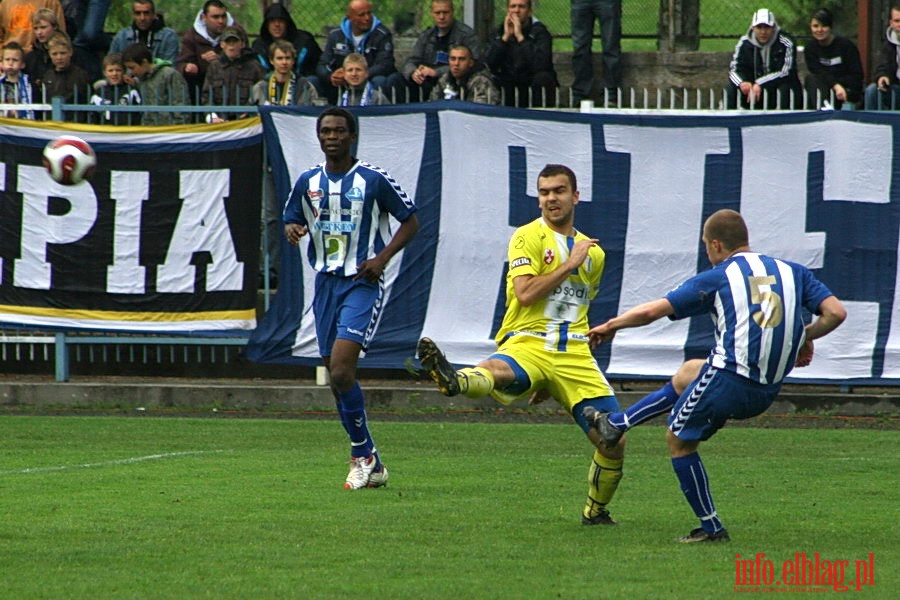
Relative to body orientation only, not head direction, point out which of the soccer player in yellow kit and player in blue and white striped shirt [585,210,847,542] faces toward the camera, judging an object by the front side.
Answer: the soccer player in yellow kit

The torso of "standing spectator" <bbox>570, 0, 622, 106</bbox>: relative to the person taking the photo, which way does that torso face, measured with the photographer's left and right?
facing the viewer

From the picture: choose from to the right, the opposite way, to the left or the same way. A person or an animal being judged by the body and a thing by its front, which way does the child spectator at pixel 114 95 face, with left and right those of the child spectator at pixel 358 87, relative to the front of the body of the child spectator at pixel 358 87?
the same way

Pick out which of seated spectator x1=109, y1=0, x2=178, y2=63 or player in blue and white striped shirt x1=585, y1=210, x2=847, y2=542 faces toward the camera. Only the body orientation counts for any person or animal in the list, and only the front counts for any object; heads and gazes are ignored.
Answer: the seated spectator

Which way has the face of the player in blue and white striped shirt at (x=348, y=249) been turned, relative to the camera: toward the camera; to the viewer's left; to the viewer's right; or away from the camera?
toward the camera

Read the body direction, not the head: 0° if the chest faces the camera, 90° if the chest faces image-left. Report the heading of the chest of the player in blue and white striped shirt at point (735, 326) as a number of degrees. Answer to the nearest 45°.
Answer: approximately 135°

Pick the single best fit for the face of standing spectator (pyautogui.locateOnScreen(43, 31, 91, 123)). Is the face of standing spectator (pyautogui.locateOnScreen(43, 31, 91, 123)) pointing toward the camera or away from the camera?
toward the camera

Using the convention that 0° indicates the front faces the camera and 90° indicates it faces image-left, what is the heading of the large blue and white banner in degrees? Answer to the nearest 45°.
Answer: approximately 0°

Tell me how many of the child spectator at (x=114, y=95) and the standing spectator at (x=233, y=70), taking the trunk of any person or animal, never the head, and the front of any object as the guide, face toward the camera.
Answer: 2

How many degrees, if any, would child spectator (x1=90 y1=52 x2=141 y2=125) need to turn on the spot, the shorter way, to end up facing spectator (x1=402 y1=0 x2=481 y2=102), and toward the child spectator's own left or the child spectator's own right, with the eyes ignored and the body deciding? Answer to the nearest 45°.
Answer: approximately 90° to the child spectator's own left

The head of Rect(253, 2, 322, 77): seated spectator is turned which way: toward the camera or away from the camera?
toward the camera

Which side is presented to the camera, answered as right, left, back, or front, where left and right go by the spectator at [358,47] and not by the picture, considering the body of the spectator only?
front

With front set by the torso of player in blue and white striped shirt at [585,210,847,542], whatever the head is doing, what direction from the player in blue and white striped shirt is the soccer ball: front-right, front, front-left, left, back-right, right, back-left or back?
front

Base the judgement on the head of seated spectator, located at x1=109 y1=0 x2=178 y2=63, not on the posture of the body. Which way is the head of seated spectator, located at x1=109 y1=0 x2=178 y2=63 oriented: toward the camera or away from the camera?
toward the camera

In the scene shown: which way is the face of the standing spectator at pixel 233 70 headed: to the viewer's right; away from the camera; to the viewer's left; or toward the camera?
toward the camera

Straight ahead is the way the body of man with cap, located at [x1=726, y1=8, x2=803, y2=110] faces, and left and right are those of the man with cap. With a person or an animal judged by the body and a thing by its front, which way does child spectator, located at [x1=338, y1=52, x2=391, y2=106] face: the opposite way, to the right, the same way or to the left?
the same way
